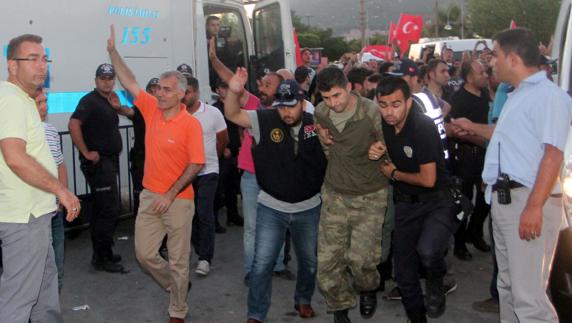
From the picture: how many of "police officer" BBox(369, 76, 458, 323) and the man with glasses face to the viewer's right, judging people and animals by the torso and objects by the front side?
1

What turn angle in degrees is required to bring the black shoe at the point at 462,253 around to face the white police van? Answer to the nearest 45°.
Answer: approximately 135° to its right

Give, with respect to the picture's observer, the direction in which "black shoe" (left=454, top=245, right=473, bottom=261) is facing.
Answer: facing the viewer and to the right of the viewer

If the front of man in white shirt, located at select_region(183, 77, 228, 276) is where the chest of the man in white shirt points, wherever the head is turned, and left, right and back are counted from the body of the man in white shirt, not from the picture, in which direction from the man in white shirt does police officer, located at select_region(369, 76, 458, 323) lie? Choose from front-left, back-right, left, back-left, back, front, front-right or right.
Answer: left

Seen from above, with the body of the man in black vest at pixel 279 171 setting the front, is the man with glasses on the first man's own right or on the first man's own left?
on the first man's own right

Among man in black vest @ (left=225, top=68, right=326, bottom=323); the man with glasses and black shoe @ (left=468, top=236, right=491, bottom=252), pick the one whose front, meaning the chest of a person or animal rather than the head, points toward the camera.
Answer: the man in black vest

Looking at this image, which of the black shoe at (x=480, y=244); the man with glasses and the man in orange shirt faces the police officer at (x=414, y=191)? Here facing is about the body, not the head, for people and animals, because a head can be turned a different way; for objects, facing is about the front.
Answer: the man with glasses

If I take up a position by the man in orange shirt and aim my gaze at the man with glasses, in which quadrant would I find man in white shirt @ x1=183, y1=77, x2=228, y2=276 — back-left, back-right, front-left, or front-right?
back-right

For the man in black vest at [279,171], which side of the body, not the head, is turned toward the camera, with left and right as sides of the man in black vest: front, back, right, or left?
front

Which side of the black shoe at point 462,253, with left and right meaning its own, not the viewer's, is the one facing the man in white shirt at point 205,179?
right

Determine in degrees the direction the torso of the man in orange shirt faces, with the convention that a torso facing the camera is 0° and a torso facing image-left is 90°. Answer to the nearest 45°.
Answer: approximately 45°

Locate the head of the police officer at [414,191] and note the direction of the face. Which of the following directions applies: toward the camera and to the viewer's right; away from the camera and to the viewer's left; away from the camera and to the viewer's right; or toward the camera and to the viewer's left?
toward the camera and to the viewer's left
